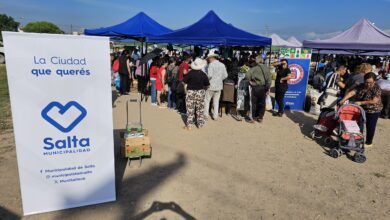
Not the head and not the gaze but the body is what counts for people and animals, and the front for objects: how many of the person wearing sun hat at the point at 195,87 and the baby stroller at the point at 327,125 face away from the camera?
1

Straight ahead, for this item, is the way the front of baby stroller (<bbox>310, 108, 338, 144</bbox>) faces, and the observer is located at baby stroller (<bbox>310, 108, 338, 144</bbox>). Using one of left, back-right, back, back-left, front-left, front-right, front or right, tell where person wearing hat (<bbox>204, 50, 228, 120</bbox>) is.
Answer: front-right

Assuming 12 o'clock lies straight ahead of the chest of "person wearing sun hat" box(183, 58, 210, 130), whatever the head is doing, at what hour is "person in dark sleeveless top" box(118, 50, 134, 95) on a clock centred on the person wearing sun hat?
The person in dark sleeveless top is roughly at 11 o'clock from the person wearing sun hat.

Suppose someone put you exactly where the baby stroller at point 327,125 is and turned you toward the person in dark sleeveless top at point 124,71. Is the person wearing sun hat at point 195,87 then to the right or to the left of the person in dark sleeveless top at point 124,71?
left

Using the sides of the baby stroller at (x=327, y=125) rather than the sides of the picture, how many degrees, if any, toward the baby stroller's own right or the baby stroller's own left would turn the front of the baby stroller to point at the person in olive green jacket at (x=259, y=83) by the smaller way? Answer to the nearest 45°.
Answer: approximately 90° to the baby stroller's own right

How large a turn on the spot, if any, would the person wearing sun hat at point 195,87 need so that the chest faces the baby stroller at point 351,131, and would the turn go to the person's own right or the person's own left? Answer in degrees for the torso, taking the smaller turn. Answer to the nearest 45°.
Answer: approximately 135° to the person's own right

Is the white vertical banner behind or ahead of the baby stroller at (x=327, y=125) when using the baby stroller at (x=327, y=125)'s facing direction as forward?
ahead

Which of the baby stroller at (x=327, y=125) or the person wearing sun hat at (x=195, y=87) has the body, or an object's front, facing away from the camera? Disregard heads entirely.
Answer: the person wearing sun hat

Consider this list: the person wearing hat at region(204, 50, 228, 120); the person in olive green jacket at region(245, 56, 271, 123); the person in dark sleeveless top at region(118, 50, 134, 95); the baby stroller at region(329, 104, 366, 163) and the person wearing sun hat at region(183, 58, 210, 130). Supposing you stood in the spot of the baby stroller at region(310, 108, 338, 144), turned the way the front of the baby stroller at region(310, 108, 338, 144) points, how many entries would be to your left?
1

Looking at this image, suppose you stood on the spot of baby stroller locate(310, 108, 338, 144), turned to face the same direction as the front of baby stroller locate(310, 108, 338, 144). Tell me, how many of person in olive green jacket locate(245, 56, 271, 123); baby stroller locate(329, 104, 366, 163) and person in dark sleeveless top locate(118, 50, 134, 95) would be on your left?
1

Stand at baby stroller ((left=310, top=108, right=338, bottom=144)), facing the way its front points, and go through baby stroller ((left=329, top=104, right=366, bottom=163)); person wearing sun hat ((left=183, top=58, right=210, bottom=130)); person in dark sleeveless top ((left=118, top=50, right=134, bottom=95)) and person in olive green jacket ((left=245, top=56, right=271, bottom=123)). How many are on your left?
1

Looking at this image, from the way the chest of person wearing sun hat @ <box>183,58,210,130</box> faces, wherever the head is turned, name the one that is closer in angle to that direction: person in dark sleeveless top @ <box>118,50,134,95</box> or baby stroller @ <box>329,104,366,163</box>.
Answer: the person in dark sleeveless top

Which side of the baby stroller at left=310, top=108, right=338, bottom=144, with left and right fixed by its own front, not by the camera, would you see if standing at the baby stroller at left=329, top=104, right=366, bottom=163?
left

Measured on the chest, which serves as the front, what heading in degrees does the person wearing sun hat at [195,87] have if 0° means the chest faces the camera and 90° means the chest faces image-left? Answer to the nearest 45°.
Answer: approximately 180°

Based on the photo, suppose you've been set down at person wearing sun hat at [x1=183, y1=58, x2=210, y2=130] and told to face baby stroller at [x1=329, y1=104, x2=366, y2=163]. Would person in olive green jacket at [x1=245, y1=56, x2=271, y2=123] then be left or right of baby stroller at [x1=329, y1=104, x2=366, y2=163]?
left

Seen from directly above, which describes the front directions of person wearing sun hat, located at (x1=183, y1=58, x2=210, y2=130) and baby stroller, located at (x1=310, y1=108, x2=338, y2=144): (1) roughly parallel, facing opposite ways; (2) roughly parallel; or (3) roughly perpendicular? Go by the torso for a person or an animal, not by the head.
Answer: roughly perpendicular

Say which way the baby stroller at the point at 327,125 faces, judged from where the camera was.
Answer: facing the viewer and to the left of the viewer

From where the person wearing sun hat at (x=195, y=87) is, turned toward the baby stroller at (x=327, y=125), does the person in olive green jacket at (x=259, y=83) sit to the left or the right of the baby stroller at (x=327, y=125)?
left
